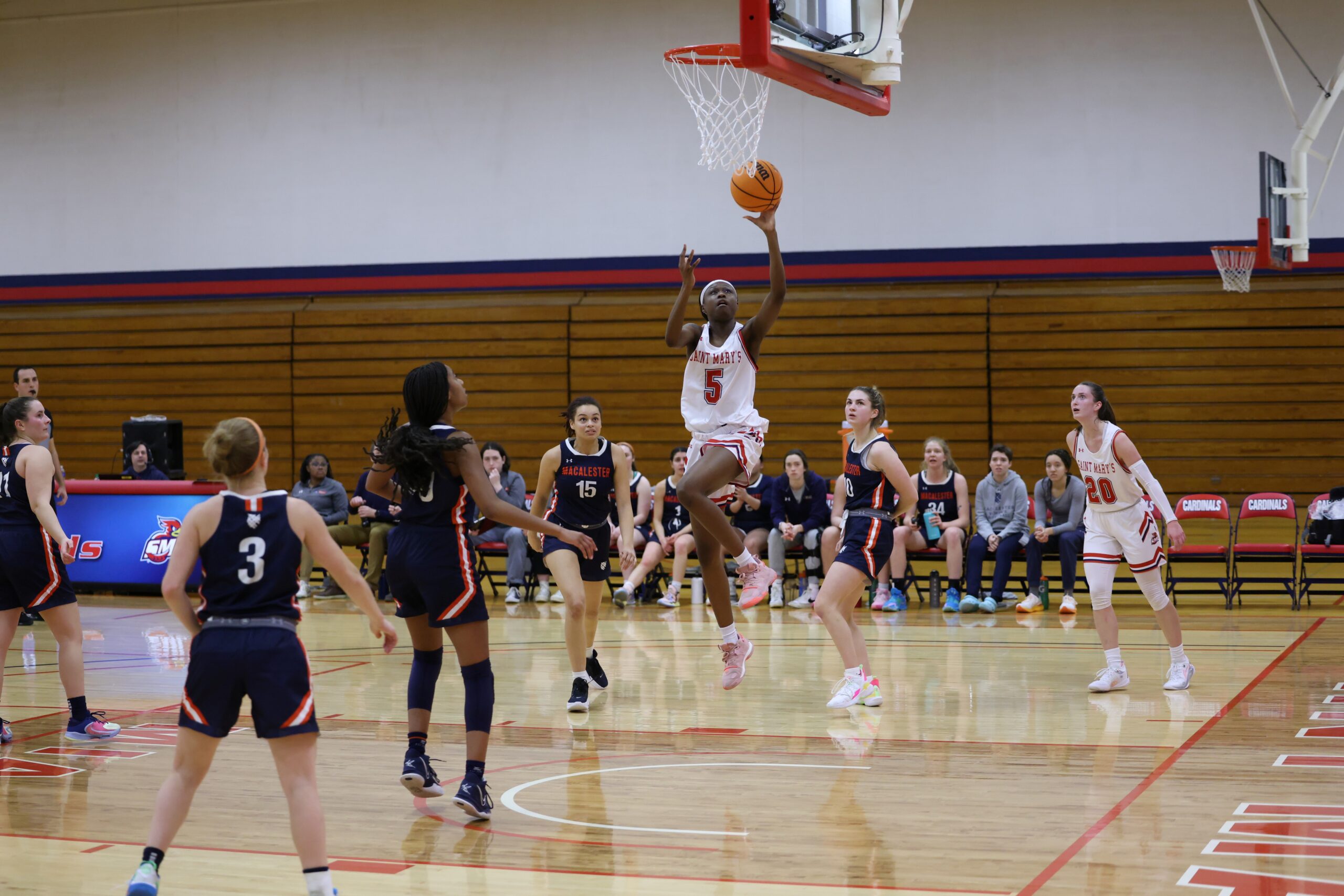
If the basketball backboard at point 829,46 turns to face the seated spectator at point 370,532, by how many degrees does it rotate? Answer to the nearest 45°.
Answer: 0° — it already faces them

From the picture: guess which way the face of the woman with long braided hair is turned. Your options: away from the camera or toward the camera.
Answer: away from the camera

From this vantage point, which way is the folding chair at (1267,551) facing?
toward the camera

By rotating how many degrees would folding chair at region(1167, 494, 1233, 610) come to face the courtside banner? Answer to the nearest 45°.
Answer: approximately 90° to its right

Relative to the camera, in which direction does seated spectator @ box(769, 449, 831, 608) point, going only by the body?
toward the camera

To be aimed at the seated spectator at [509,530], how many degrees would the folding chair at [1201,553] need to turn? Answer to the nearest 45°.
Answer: approximately 90° to its right

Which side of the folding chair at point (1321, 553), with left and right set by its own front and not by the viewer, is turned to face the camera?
front

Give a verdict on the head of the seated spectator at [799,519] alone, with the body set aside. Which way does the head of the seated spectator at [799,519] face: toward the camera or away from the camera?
toward the camera

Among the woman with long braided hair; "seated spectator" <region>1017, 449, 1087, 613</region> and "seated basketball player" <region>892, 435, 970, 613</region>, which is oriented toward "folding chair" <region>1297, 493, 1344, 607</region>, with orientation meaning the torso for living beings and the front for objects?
the woman with long braided hair

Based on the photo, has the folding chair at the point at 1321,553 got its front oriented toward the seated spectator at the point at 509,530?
no

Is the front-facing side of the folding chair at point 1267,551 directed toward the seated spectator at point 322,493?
no

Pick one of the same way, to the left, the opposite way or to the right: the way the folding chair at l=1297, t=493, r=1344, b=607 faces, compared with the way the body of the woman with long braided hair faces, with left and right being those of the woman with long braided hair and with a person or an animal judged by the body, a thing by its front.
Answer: the opposite way

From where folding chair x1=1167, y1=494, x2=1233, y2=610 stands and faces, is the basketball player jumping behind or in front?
in front

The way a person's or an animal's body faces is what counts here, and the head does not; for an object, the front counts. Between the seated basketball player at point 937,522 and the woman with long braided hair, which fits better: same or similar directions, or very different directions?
very different directions

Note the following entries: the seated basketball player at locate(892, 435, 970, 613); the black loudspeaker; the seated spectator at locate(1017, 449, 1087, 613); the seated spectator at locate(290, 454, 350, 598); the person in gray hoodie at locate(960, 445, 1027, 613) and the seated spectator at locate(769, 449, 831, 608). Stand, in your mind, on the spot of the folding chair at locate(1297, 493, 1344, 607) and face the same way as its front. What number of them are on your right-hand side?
6
